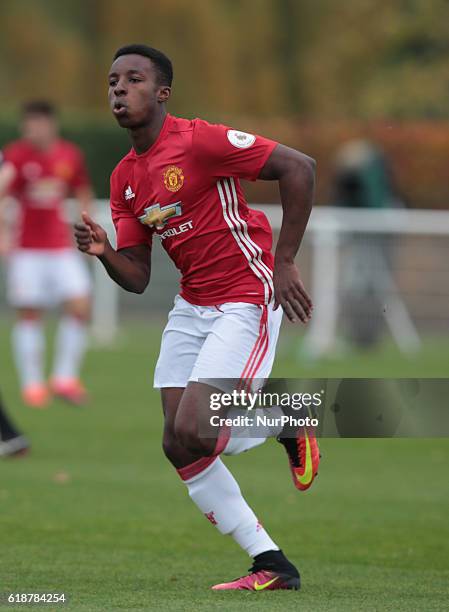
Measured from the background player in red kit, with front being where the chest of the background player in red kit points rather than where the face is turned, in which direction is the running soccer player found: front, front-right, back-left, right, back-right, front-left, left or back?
front

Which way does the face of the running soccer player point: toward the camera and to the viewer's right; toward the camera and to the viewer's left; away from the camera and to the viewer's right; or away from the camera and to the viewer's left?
toward the camera and to the viewer's left

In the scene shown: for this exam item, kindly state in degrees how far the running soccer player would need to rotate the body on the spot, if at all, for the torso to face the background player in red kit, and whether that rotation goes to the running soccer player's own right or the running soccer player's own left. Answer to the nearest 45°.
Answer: approximately 135° to the running soccer player's own right

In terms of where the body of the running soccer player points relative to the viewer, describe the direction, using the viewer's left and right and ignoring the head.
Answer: facing the viewer and to the left of the viewer

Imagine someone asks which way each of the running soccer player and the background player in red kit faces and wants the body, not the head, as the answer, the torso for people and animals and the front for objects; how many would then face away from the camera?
0

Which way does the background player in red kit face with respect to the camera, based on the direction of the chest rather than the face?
toward the camera
